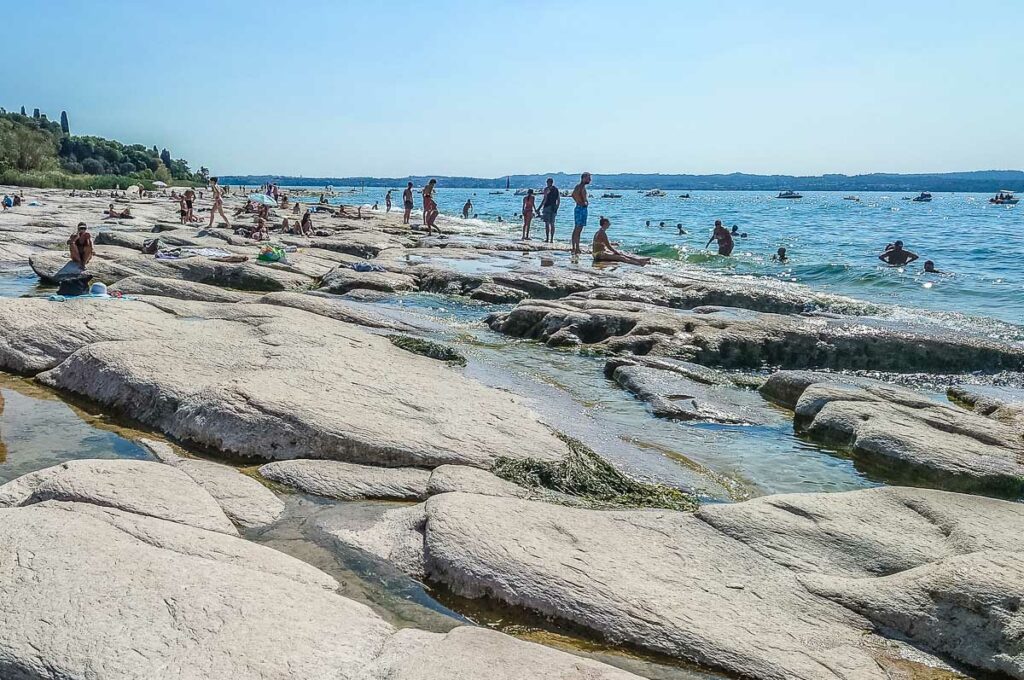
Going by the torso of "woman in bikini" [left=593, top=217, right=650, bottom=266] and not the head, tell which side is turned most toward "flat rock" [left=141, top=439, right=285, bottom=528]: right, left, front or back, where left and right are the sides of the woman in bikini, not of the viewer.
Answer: right

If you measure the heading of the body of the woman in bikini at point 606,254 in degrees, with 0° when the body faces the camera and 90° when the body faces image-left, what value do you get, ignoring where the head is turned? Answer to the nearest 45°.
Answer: approximately 270°

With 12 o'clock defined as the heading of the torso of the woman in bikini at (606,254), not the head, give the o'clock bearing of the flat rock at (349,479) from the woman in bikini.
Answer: The flat rock is roughly at 3 o'clock from the woman in bikini.

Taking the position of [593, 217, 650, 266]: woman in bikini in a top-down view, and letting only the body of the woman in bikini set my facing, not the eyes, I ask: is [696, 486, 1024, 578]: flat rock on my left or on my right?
on my right

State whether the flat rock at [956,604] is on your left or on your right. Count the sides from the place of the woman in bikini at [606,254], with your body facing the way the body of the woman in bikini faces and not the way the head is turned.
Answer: on your right

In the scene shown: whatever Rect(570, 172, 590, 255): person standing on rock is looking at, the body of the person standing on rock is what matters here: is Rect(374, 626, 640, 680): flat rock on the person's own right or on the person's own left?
on the person's own right
